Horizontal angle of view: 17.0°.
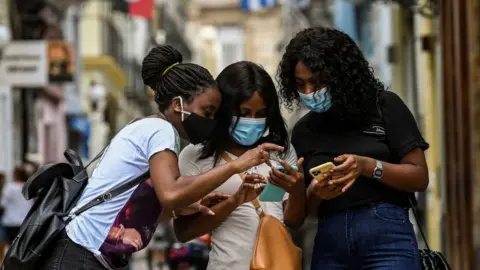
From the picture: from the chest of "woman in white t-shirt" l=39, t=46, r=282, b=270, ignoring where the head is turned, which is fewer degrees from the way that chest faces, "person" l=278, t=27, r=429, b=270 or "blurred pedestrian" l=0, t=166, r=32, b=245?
the person

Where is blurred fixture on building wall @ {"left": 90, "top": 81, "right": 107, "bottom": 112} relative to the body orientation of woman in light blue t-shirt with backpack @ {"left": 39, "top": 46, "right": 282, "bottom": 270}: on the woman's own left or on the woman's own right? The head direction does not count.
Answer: on the woman's own left

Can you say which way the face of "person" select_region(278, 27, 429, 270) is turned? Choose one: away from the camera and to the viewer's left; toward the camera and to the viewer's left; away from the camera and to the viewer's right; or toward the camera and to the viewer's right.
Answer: toward the camera and to the viewer's left

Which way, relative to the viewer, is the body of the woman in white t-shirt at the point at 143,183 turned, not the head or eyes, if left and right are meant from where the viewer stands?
facing to the right of the viewer

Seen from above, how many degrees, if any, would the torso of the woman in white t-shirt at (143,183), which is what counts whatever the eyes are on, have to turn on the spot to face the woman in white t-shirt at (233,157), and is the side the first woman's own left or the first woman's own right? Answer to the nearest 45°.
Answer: approximately 45° to the first woman's own left

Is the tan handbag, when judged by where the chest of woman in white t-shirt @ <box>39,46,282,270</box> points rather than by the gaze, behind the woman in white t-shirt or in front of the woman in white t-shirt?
in front

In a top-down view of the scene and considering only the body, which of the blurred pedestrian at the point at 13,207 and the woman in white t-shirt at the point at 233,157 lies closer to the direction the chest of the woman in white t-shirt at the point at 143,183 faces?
the woman in white t-shirt
